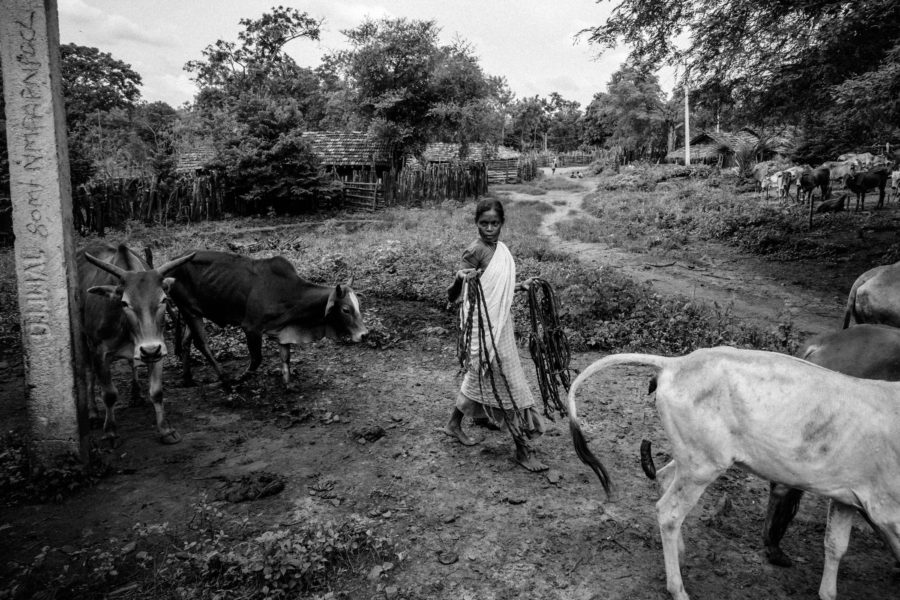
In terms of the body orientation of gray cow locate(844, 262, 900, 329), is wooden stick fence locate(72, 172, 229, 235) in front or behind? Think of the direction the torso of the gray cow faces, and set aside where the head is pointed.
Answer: behind

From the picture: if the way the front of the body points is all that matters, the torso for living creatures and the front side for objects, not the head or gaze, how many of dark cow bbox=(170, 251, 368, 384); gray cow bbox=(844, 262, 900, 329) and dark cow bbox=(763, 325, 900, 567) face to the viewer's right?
3

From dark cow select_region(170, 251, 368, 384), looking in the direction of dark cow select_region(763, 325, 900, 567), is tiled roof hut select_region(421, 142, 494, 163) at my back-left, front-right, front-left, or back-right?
back-left

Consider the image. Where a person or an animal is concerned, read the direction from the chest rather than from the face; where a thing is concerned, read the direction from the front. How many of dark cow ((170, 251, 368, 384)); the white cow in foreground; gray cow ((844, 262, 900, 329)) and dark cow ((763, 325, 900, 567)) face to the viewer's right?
4

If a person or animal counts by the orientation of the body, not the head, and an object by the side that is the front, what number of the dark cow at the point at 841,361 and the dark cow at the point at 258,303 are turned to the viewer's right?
2

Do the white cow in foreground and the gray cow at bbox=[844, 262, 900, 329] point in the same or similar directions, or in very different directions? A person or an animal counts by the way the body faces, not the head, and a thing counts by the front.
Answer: same or similar directions

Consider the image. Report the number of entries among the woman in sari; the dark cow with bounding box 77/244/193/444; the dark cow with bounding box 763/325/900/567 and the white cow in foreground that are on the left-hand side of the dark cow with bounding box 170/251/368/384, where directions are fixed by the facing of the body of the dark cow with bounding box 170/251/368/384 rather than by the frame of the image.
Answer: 0

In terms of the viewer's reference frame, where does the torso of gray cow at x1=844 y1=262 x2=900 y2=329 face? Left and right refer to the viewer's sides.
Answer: facing to the right of the viewer

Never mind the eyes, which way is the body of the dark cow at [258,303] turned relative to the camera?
to the viewer's right

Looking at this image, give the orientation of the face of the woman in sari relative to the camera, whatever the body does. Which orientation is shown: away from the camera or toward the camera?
toward the camera

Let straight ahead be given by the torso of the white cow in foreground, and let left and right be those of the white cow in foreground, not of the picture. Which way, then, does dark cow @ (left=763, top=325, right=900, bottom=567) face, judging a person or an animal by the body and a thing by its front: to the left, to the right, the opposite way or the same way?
the same way

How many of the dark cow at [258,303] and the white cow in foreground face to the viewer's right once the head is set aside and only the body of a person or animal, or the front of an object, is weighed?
2
